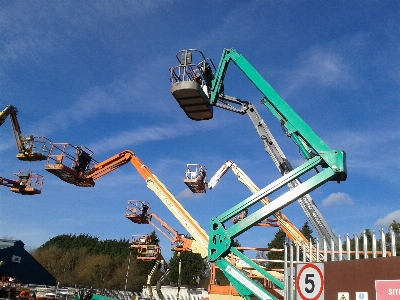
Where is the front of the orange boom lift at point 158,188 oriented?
to the viewer's left

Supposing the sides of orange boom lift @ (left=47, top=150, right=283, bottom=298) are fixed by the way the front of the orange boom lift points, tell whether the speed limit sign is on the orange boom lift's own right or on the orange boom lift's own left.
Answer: on the orange boom lift's own left

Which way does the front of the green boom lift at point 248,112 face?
to the viewer's left

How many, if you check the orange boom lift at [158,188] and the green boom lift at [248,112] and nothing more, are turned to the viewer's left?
2
